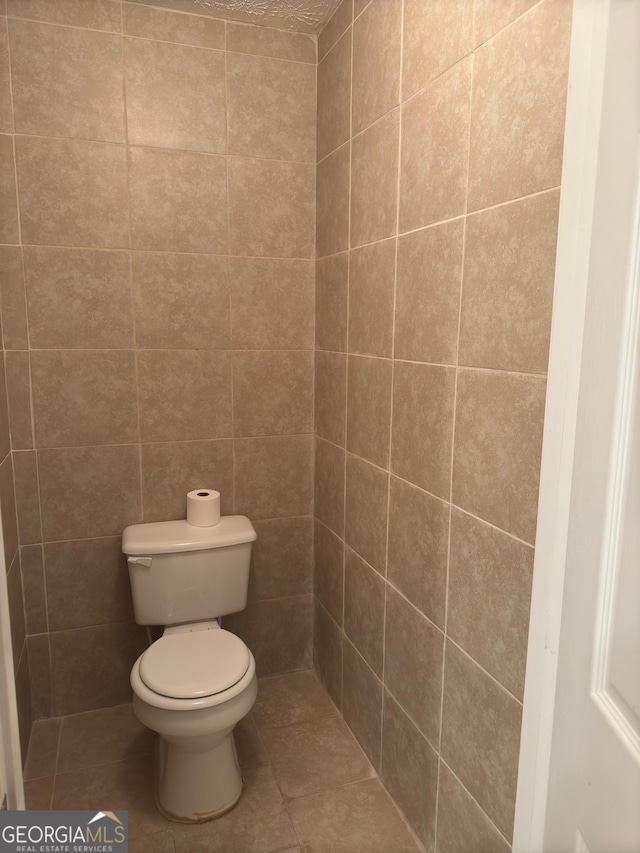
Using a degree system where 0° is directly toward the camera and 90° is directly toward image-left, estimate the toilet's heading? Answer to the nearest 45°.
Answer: approximately 0°
